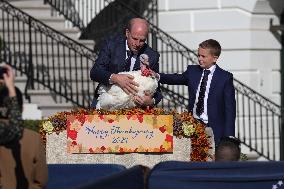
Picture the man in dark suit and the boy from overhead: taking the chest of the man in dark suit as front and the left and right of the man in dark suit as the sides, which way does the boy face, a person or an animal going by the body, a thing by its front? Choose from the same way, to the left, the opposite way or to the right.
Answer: to the right

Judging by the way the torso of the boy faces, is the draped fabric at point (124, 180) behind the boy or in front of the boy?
in front

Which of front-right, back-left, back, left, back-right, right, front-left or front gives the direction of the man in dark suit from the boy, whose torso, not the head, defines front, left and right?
front-right

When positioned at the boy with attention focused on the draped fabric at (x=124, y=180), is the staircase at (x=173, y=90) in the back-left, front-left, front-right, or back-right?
back-right

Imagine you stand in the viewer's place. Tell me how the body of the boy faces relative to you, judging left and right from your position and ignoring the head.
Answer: facing the viewer and to the left of the viewer

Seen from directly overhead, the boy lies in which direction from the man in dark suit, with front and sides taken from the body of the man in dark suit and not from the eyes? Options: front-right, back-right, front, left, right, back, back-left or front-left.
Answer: front-left

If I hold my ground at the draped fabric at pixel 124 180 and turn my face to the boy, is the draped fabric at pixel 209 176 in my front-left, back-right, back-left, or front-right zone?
front-right

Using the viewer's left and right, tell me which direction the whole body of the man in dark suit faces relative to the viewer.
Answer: facing the viewer and to the right of the viewer

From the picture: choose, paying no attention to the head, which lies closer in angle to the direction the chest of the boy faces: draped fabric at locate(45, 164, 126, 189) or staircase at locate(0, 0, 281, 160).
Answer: the draped fabric

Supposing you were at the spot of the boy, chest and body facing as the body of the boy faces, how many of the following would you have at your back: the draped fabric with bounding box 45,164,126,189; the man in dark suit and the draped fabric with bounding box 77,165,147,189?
0

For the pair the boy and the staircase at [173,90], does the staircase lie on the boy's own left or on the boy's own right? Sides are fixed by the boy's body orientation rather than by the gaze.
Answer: on the boy's own right

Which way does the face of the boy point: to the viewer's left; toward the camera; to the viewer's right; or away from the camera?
to the viewer's left

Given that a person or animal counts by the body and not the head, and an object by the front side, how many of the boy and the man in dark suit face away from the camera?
0

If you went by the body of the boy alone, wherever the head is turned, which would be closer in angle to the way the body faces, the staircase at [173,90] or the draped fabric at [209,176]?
the draped fabric
